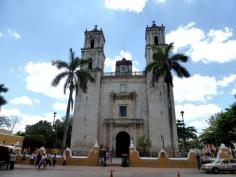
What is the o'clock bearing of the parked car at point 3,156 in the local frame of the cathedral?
The parked car is roughly at 1 o'clock from the cathedral.

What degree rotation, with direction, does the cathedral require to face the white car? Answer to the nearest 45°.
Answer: approximately 45° to its left

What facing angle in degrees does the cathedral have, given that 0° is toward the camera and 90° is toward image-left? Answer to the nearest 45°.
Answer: approximately 0°

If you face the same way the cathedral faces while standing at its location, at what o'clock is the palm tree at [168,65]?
The palm tree is roughly at 11 o'clock from the cathedral.

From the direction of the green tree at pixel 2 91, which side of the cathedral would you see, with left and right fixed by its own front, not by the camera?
right

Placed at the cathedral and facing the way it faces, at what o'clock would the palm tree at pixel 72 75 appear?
The palm tree is roughly at 1 o'clock from the cathedral.

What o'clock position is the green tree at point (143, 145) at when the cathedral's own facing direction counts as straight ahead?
The green tree is roughly at 11 o'clock from the cathedral.

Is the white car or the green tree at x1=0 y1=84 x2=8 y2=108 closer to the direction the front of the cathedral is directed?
the white car

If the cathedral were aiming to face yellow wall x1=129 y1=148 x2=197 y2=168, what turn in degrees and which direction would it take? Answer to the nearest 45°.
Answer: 0° — it already faces it
